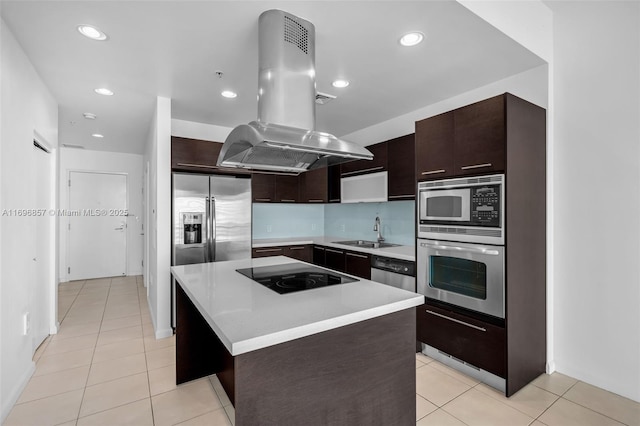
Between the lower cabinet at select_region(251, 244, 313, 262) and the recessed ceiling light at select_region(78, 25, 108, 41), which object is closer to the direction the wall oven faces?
the recessed ceiling light

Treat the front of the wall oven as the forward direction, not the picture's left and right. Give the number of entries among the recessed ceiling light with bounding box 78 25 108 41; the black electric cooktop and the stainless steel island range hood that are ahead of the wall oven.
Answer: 3

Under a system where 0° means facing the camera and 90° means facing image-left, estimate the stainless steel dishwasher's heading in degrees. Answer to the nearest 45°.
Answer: approximately 45°

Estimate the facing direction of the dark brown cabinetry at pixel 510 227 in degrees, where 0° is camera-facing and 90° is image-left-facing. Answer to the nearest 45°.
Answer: approximately 45°

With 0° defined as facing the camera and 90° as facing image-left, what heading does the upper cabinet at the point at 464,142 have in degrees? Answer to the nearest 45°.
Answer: approximately 45°

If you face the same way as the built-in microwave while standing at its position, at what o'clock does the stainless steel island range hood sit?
The stainless steel island range hood is roughly at 12 o'clock from the built-in microwave.

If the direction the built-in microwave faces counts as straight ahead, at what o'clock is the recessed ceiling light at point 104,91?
The recessed ceiling light is roughly at 1 o'clock from the built-in microwave.

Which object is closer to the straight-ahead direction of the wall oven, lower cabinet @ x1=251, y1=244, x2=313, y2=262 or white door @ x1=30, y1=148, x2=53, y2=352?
the white door

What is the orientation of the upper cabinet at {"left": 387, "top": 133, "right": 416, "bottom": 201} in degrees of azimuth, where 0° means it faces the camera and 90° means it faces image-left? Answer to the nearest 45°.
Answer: approximately 45°
